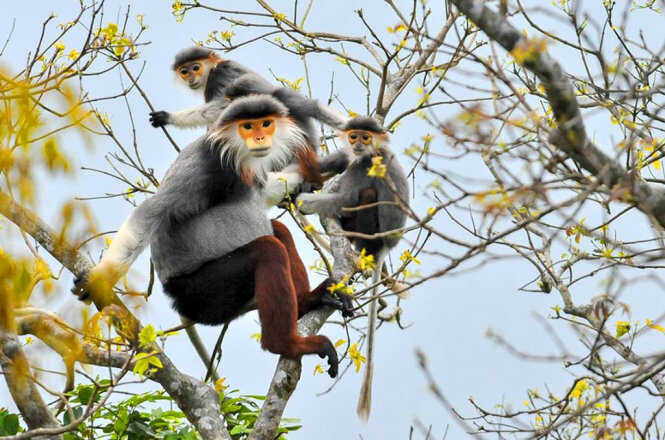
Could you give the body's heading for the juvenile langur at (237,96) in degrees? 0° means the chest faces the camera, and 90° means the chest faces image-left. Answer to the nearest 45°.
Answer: approximately 90°

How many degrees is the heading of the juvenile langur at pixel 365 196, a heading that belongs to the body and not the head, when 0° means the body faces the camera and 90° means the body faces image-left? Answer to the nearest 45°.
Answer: approximately 45°
